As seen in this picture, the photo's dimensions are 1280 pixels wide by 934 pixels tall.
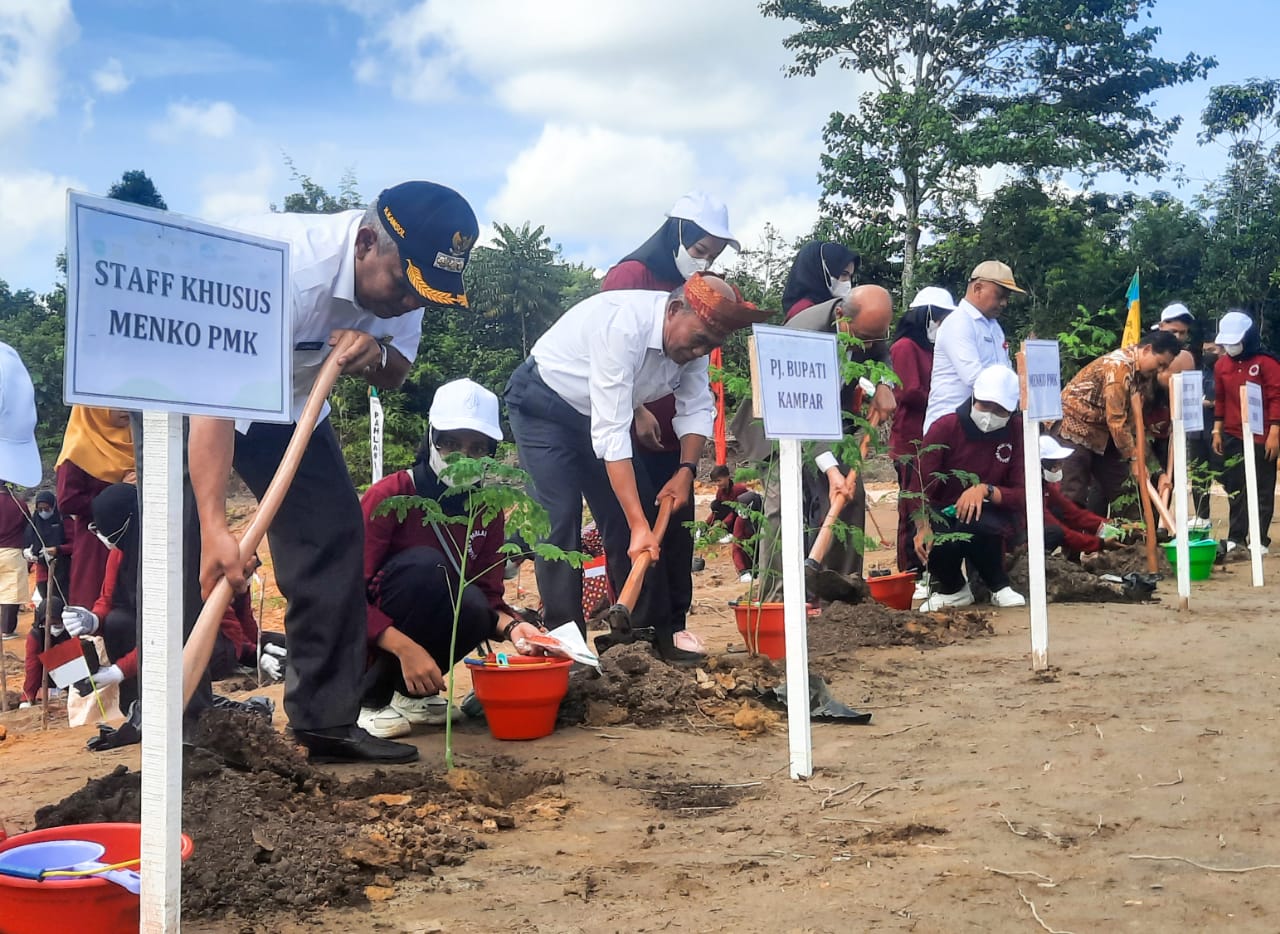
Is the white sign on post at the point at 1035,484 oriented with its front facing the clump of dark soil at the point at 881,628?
no

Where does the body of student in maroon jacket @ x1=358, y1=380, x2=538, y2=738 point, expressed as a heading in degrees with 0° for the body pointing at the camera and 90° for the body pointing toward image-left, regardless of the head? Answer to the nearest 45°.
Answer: approximately 315°

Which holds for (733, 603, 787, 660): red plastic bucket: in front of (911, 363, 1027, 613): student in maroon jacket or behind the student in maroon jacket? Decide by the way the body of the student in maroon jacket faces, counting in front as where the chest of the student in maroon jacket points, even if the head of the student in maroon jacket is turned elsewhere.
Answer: in front

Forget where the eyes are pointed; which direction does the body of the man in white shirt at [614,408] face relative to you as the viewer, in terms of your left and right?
facing the viewer and to the right of the viewer

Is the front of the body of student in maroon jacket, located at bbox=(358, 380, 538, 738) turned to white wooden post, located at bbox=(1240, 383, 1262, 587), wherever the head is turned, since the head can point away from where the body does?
no

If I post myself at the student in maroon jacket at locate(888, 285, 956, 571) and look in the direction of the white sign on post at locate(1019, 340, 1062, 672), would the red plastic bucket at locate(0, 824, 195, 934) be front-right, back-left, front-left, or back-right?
front-right

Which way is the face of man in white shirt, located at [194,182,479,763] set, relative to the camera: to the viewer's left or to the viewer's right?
to the viewer's right

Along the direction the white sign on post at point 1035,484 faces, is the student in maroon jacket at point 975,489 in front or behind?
behind

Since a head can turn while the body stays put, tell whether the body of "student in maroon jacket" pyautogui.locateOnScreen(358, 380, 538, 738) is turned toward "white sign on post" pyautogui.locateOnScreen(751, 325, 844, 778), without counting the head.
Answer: yes

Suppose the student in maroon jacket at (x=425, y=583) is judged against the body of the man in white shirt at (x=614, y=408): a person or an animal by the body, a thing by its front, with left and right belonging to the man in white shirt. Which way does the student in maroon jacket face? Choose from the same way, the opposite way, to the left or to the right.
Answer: the same way

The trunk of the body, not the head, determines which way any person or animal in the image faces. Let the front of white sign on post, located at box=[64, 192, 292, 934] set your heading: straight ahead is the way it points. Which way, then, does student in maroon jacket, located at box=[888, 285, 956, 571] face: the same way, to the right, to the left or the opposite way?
the same way
